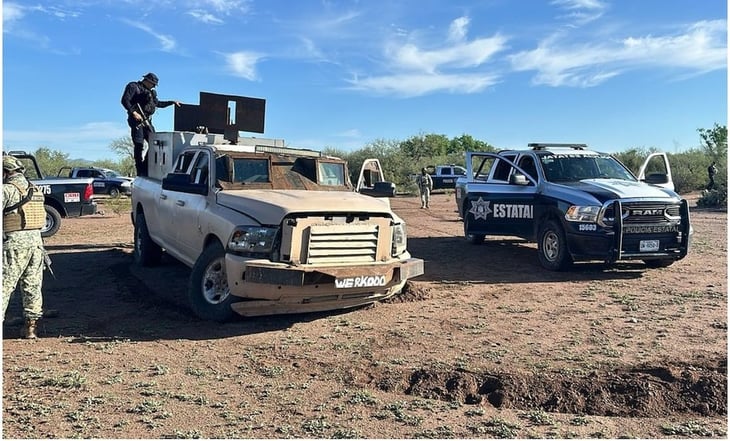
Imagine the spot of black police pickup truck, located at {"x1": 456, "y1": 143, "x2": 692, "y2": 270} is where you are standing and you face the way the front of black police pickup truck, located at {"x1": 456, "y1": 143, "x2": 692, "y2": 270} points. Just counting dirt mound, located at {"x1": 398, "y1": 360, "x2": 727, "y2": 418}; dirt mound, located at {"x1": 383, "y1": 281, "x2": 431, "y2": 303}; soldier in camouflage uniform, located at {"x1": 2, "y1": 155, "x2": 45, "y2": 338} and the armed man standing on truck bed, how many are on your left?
0

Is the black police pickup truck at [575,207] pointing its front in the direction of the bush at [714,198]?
no

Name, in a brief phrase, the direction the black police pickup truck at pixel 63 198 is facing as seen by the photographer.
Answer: facing to the left of the viewer

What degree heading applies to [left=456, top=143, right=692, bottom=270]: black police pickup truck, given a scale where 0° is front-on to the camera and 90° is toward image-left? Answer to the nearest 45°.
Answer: approximately 315°

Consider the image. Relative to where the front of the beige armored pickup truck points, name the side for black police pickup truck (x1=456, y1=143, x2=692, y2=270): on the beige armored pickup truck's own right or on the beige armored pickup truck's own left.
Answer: on the beige armored pickup truck's own left

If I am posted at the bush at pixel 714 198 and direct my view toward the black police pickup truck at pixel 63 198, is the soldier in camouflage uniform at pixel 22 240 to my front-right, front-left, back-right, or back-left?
front-left

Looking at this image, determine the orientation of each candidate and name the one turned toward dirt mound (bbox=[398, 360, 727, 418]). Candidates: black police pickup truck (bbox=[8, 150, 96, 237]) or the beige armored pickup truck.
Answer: the beige armored pickup truck

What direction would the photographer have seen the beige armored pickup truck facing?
facing the viewer and to the right of the viewer

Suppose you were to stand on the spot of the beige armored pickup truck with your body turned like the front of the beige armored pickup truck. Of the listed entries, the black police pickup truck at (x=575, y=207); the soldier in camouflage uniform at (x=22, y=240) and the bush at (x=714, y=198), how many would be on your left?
2

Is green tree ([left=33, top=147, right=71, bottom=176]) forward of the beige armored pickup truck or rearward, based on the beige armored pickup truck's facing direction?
rearward

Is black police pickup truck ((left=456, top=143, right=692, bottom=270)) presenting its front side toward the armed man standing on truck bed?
no

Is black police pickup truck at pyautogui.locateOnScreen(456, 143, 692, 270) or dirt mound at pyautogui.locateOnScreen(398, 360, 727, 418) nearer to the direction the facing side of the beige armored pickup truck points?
the dirt mound

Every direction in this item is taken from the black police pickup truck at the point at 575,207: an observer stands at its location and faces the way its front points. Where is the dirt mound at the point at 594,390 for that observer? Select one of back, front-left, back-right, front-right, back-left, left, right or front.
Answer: front-right
